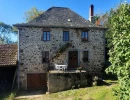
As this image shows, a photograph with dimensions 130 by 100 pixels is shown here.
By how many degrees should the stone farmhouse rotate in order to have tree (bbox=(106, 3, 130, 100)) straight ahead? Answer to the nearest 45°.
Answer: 0° — it already faces it

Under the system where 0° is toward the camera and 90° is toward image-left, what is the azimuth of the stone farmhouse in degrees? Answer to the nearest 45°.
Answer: approximately 0°

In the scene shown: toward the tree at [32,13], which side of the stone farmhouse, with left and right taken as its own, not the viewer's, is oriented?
back
